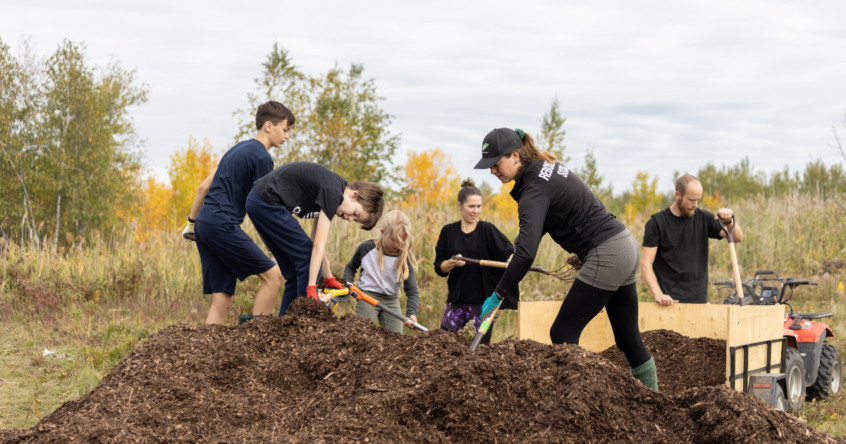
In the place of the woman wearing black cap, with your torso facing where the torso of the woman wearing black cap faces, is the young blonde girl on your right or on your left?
on your right

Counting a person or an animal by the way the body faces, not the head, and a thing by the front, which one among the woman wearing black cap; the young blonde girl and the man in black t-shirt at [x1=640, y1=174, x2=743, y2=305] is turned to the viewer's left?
the woman wearing black cap

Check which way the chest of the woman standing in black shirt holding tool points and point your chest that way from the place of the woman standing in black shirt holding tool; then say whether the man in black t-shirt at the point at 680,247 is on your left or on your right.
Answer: on your left

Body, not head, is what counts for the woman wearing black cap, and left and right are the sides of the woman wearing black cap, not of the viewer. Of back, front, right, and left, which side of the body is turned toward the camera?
left

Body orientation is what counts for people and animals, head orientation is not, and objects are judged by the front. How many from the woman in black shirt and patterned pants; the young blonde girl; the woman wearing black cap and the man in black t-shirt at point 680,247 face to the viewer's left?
1

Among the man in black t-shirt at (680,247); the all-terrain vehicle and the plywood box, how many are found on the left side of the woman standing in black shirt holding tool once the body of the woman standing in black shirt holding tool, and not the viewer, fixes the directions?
3

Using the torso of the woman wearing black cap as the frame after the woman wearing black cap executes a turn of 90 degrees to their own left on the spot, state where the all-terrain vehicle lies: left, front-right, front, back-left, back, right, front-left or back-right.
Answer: back-left

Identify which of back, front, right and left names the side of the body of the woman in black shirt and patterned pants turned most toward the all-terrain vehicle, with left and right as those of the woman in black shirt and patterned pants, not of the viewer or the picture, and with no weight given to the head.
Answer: left

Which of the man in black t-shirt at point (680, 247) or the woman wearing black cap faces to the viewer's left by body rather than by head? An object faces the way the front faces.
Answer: the woman wearing black cap

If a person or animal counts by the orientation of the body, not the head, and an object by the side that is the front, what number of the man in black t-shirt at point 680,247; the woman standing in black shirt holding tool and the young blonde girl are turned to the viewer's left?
0

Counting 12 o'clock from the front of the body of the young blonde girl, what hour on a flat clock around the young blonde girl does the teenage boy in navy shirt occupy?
The teenage boy in navy shirt is roughly at 2 o'clock from the young blonde girl.

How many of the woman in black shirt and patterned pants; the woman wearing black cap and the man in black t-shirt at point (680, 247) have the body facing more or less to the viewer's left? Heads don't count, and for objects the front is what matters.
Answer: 1

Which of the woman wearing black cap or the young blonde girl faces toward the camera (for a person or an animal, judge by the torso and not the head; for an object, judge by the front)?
the young blonde girl

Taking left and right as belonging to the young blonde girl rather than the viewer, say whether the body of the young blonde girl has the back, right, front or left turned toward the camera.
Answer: front

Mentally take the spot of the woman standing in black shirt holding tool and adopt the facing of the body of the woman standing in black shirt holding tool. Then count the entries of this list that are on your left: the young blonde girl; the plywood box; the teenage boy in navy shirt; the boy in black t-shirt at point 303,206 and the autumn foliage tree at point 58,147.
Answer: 1

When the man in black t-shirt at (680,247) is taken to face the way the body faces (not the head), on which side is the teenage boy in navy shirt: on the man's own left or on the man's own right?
on the man's own right

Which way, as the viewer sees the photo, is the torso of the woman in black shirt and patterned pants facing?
toward the camera

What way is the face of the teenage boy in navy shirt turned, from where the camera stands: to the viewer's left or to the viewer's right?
to the viewer's right

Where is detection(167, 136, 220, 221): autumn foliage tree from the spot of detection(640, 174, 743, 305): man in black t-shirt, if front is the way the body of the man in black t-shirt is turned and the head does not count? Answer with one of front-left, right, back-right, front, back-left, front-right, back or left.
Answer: back
